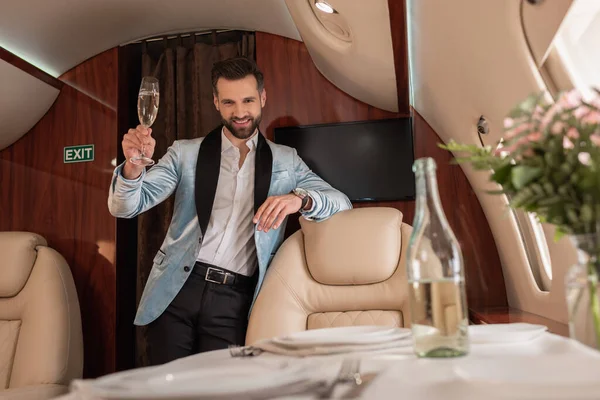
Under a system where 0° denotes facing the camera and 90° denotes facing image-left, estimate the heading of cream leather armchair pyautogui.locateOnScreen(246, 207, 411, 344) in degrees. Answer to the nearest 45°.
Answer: approximately 0°

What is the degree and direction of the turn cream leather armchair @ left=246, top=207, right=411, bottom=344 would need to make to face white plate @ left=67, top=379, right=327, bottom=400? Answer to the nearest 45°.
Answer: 0° — it already faces it

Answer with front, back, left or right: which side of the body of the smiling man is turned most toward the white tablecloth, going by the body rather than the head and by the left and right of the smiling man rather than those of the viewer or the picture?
front

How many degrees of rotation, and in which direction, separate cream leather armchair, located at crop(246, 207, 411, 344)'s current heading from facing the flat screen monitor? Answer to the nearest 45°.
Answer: approximately 180°

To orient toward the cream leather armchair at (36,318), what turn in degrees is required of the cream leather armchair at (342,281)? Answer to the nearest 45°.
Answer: approximately 90° to its right

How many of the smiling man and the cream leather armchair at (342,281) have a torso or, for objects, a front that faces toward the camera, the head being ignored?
2

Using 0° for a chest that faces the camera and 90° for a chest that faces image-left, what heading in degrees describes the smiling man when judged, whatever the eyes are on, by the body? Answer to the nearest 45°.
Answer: approximately 0°

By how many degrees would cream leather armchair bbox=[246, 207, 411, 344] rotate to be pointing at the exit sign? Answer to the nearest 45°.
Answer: approximately 135° to its right

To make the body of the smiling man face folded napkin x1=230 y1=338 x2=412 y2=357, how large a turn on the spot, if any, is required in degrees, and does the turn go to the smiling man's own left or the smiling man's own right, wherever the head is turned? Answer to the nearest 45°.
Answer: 0° — they already face it

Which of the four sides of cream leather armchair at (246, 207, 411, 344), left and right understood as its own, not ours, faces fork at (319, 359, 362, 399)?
front

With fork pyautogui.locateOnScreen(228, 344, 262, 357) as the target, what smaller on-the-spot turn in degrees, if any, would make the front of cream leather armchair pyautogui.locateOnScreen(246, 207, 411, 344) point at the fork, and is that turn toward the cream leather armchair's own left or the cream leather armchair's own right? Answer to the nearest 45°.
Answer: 0° — it already faces it
